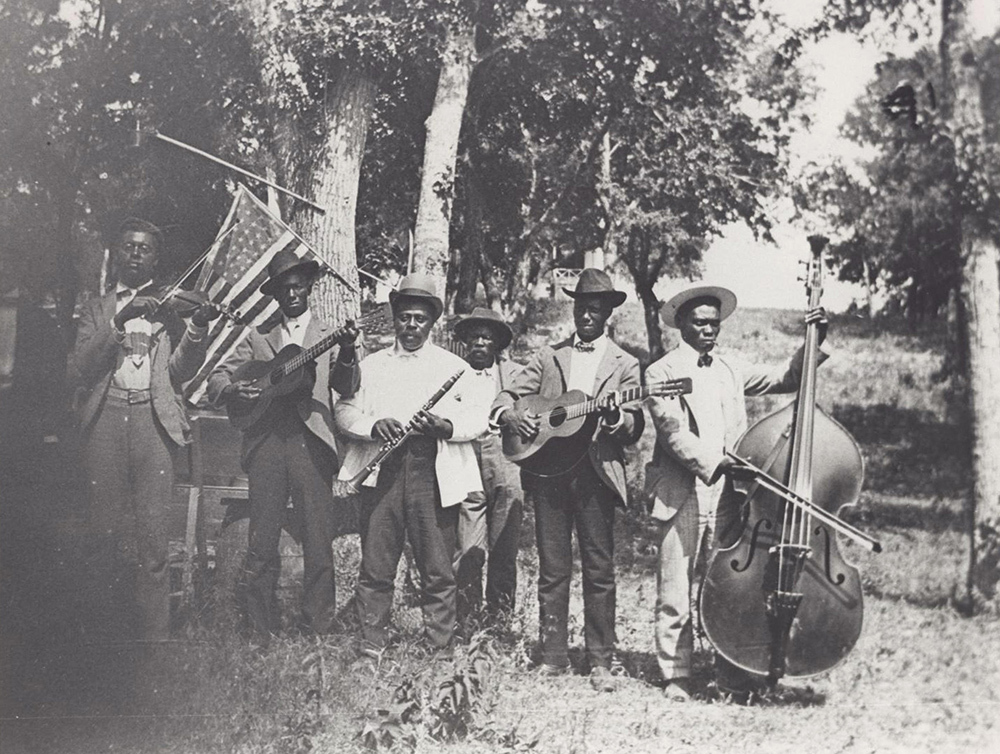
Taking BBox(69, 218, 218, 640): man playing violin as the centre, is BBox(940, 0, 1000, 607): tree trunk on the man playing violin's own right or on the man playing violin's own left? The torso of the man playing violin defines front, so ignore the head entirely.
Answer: on the man playing violin's own left

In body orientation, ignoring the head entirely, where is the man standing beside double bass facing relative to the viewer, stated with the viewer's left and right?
facing the viewer and to the right of the viewer

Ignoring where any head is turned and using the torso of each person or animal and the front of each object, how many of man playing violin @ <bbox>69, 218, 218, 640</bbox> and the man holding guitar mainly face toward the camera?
2

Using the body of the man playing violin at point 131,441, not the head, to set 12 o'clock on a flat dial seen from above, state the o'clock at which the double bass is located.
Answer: The double bass is roughly at 10 o'clock from the man playing violin.

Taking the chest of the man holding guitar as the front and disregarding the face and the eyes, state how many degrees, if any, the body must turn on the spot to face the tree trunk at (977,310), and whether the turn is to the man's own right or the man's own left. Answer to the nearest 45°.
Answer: approximately 90° to the man's own left

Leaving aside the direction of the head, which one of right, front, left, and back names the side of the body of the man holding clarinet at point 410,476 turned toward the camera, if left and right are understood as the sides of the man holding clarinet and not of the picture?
front

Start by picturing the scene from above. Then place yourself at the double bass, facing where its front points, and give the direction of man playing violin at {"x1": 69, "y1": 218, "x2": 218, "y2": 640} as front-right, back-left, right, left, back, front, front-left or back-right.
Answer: right

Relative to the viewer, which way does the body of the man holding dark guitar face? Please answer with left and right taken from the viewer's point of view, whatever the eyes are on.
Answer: facing the viewer

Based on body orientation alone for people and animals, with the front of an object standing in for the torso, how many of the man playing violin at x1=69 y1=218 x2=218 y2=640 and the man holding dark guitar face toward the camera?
2

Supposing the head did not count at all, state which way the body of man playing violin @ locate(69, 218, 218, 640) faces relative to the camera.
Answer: toward the camera

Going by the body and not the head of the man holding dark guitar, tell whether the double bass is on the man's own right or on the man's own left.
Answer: on the man's own left

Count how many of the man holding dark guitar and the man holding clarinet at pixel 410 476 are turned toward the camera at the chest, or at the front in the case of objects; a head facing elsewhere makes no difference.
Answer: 2
